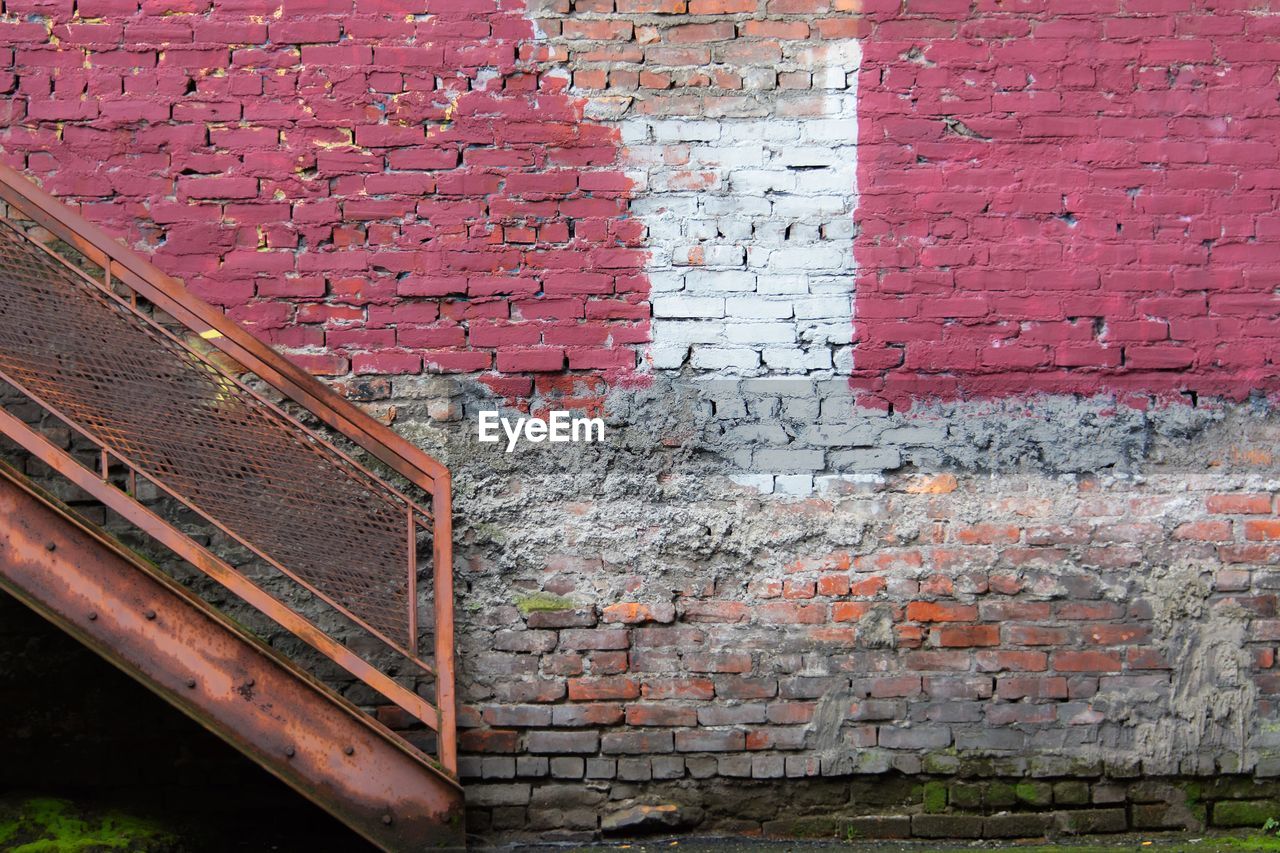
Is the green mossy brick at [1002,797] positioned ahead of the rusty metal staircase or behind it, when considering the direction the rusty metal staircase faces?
ahead

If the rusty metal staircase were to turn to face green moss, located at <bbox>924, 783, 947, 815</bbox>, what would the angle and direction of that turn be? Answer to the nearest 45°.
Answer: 0° — it already faces it

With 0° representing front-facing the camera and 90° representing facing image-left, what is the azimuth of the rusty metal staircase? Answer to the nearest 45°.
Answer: approximately 270°
